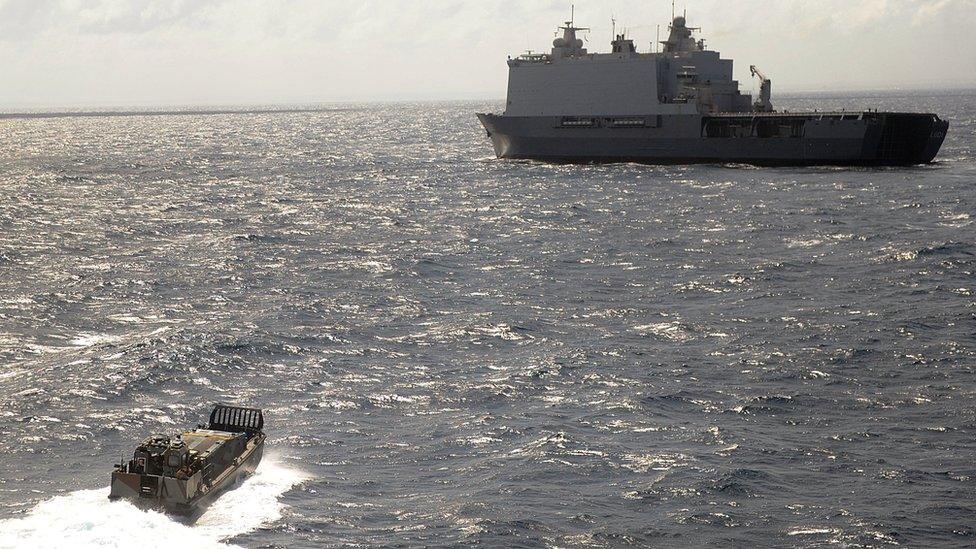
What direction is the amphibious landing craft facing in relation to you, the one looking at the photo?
facing away from the viewer and to the right of the viewer
